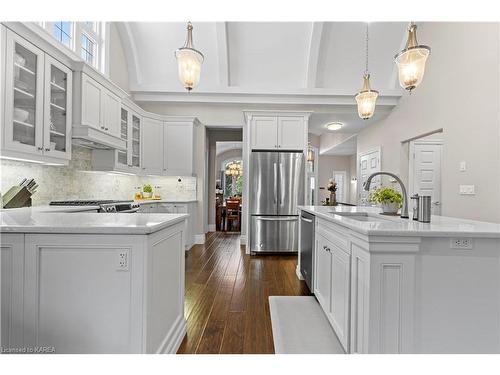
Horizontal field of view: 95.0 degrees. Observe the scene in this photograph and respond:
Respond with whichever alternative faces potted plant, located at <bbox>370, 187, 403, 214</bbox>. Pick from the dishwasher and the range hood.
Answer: the range hood

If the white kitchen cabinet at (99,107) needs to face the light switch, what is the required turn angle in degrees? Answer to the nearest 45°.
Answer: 0° — it already faces it

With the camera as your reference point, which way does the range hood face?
facing the viewer and to the right of the viewer

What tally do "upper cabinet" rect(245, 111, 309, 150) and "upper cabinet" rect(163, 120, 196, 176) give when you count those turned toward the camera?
2

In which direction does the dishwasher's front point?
to the viewer's left

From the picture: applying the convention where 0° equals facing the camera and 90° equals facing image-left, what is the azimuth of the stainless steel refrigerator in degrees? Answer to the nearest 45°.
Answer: approximately 0°

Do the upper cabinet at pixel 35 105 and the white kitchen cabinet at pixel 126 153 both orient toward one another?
no

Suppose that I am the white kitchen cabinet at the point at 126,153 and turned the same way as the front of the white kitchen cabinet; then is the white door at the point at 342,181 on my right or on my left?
on my left

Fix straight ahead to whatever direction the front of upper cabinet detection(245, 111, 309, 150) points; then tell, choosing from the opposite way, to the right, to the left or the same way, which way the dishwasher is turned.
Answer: to the right

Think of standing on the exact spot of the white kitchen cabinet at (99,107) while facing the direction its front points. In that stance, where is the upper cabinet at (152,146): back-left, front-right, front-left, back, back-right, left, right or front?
left

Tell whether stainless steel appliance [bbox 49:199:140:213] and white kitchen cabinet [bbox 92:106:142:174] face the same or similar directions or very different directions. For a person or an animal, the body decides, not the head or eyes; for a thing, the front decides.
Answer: same or similar directions

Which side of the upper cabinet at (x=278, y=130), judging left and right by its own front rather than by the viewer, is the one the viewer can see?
front

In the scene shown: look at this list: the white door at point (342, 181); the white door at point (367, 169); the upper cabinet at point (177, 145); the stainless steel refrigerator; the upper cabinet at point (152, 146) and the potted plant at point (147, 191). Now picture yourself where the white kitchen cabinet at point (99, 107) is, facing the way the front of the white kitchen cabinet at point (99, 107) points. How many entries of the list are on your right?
0
